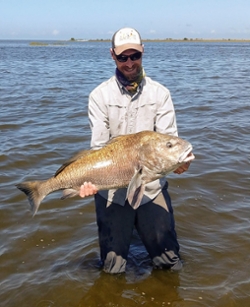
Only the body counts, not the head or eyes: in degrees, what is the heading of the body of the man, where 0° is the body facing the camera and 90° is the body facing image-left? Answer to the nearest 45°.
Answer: approximately 0°
